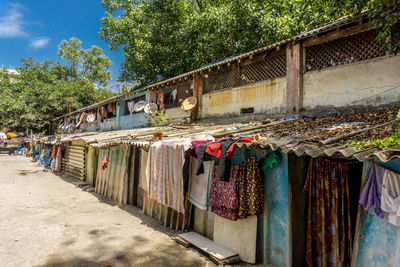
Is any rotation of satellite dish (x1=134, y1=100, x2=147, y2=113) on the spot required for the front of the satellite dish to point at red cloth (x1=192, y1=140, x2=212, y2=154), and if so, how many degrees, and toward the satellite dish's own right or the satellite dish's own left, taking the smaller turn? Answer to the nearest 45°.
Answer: approximately 45° to the satellite dish's own left

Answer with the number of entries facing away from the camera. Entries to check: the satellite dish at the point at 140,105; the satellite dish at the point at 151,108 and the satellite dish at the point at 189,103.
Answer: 0

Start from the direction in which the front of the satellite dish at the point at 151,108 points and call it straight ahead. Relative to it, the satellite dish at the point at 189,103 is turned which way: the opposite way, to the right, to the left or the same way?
the same way

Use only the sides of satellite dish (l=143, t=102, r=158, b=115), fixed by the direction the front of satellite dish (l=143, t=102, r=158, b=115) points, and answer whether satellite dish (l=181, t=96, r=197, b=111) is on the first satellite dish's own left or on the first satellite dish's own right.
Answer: on the first satellite dish's own left

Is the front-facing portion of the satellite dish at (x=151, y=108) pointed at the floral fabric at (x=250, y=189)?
no

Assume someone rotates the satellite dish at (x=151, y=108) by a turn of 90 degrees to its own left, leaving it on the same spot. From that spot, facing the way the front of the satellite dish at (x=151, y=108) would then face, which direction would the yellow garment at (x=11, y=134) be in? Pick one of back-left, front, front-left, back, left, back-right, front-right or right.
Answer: back

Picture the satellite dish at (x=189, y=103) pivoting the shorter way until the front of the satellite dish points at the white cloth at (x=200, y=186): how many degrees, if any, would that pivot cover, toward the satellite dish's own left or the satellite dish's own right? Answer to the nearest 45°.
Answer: approximately 45° to the satellite dish's own left

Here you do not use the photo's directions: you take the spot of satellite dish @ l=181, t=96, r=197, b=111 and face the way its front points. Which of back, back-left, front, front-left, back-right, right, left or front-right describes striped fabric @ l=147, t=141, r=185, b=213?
front-left

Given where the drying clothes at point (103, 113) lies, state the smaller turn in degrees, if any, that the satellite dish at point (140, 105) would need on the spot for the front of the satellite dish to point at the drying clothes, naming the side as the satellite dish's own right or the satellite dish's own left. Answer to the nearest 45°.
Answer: approximately 90° to the satellite dish's own right

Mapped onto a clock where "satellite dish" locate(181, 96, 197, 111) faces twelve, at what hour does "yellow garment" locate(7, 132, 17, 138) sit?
The yellow garment is roughly at 3 o'clock from the satellite dish.

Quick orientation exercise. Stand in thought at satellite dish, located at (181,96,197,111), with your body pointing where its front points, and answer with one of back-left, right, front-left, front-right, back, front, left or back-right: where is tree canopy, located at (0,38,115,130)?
right

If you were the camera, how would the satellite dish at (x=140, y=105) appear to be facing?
facing the viewer and to the left of the viewer

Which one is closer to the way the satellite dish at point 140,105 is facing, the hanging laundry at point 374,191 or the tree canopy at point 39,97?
the hanging laundry

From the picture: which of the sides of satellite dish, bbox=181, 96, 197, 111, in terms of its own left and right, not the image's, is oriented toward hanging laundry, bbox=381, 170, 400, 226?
left

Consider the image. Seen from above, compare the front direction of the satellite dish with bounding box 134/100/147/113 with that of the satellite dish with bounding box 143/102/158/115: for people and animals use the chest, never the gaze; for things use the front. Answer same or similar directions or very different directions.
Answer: same or similar directions

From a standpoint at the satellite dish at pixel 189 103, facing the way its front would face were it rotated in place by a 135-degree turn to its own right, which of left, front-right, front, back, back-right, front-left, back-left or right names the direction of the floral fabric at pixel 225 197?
back

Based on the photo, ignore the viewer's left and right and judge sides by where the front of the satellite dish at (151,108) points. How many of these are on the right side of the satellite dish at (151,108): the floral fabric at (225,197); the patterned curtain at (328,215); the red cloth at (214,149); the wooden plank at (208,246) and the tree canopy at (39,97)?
1
